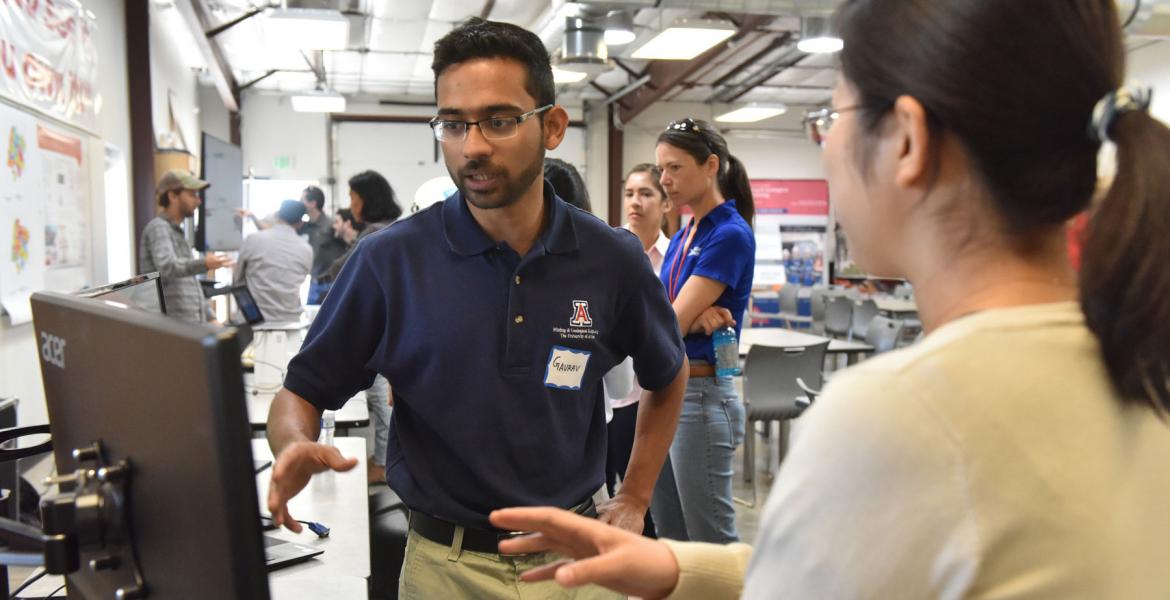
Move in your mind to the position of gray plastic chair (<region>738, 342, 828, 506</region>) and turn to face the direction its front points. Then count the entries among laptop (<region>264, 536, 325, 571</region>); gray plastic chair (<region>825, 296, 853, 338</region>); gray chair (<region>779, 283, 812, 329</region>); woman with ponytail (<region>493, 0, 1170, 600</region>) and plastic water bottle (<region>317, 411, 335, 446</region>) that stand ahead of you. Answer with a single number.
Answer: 2

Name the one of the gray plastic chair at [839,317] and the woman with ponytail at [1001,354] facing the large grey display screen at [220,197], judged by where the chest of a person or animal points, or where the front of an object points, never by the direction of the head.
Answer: the woman with ponytail

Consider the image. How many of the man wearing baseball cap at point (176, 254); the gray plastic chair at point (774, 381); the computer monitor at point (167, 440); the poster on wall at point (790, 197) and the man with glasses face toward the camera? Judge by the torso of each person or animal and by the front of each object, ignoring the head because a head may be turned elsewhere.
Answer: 2

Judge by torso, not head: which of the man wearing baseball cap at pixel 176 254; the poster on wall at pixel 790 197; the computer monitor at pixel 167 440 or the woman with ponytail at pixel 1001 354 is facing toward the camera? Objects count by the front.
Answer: the poster on wall

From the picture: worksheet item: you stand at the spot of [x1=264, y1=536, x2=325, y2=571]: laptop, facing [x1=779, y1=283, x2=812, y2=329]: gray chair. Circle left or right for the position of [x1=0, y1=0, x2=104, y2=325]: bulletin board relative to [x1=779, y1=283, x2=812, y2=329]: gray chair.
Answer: left

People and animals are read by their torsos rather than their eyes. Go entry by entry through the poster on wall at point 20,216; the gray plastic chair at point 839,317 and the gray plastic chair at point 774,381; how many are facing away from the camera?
2

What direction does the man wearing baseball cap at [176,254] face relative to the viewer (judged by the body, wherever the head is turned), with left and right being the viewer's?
facing to the right of the viewer

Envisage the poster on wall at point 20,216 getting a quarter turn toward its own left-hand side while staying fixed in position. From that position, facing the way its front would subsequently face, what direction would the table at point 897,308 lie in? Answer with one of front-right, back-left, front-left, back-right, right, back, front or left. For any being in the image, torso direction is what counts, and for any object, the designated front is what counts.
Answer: front-right

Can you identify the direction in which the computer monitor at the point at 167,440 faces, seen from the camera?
facing away from the viewer and to the right of the viewer

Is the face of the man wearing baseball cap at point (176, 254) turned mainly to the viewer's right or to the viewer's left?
to the viewer's right

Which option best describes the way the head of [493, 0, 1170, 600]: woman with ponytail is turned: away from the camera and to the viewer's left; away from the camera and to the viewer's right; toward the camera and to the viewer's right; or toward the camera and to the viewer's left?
away from the camera and to the viewer's left

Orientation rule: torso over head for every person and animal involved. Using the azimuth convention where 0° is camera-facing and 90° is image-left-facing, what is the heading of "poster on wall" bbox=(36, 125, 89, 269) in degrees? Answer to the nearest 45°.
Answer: approximately 315°
